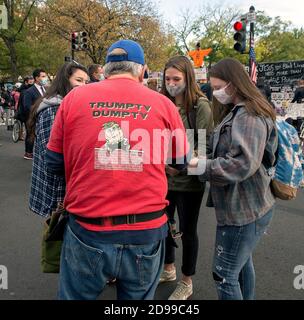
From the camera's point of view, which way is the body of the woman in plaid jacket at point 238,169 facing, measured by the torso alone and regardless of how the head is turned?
to the viewer's left

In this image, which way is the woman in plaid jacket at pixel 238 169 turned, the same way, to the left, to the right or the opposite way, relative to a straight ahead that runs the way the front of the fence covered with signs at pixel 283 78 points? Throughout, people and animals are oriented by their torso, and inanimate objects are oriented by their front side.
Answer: to the right

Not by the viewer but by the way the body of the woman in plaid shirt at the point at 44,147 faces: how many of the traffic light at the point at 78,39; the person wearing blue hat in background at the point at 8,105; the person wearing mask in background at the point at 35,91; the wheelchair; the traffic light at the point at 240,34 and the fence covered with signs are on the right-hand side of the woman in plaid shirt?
0

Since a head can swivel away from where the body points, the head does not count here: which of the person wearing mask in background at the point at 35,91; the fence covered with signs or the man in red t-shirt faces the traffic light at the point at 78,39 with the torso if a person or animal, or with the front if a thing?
the man in red t-shirt

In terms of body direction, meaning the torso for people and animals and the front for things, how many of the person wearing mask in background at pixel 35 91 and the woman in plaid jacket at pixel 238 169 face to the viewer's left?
1

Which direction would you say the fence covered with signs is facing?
toward the camera

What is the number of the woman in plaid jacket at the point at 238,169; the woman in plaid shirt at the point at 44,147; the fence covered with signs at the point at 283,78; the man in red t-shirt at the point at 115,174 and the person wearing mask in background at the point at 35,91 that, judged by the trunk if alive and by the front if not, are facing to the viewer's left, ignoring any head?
1

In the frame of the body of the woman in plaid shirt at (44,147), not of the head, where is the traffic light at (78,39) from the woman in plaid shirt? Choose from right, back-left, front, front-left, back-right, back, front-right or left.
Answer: left

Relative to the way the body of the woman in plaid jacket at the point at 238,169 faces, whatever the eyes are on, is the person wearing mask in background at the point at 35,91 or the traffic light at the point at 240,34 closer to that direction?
the person wearing mask in background

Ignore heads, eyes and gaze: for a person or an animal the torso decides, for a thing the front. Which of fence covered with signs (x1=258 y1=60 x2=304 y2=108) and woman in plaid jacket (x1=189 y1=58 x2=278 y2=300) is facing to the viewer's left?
the woman in plaid jacket

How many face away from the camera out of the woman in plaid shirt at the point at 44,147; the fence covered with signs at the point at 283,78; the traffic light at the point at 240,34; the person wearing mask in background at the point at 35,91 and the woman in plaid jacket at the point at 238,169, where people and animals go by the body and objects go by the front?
0

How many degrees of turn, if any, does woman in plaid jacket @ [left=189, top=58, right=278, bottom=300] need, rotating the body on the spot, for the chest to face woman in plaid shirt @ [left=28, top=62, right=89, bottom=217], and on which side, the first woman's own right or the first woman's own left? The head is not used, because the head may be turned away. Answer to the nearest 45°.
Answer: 0° — they already face them

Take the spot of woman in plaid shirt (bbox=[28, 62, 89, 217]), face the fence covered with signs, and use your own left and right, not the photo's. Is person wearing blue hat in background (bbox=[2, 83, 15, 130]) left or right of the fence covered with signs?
left

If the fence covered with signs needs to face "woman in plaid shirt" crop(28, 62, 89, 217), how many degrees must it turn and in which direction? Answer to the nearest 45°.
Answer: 0° — it already faces them

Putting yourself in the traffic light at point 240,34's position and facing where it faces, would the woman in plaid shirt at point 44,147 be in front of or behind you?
in front

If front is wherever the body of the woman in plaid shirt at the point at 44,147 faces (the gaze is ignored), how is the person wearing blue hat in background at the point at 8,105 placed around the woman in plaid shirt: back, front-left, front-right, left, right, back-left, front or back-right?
left

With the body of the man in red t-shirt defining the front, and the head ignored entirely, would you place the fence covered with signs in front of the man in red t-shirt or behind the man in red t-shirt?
in front

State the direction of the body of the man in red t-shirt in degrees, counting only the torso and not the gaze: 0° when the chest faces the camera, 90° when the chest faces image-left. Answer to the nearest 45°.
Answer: approximately 180°
